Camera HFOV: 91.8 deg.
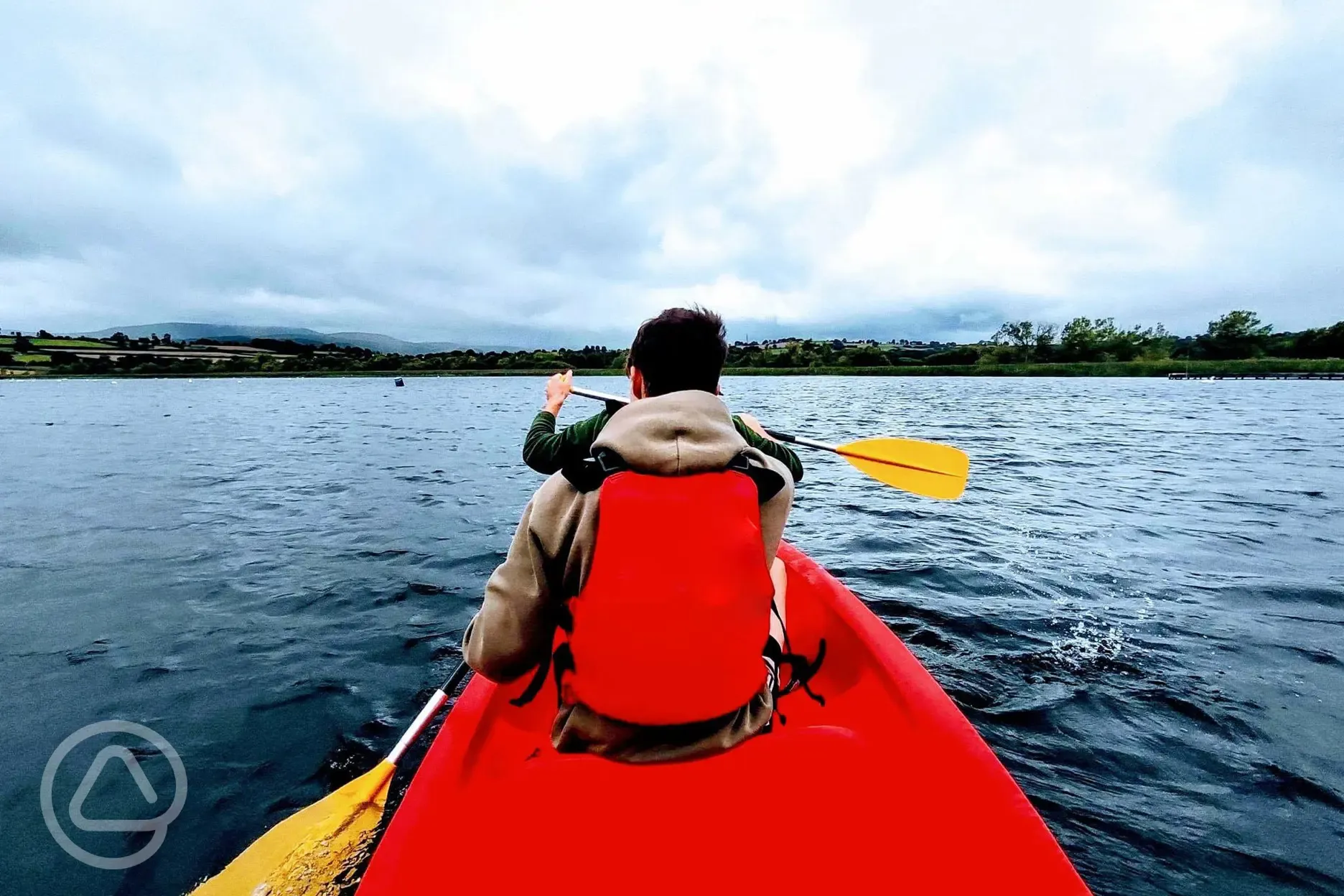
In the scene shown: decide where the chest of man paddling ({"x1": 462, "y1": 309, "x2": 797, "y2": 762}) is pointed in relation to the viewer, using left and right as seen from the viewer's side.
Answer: facing away from the viewer

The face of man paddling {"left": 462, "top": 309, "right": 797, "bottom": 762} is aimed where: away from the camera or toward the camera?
away from the camera
